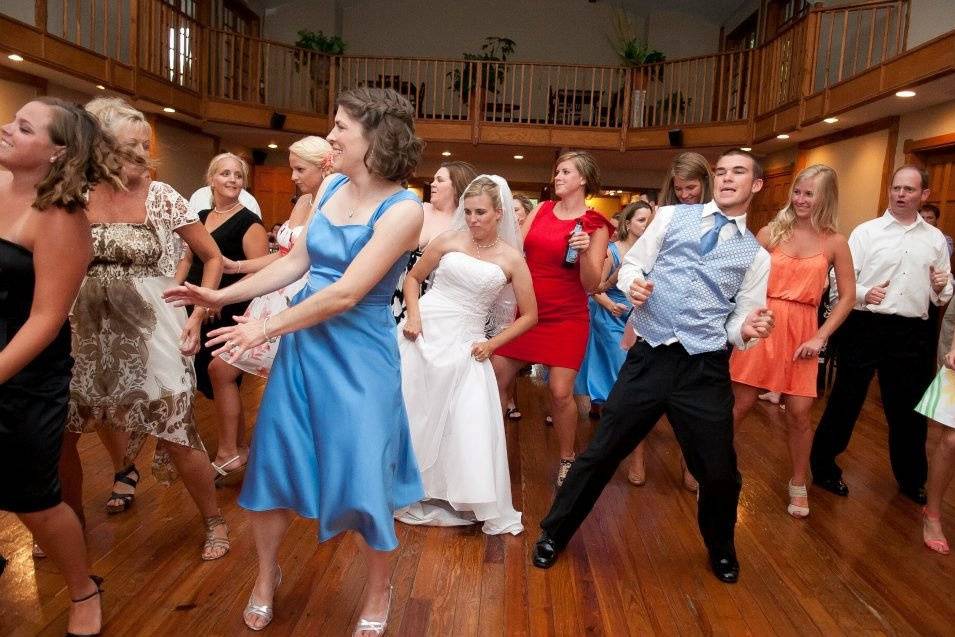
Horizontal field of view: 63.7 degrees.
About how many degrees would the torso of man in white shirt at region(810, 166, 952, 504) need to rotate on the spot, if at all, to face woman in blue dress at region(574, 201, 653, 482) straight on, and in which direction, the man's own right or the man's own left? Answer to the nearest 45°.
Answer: approximately 90° to the man's own right

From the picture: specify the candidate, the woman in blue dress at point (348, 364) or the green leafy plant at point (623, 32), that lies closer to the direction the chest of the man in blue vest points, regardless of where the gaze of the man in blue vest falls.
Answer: the woman in blue dress

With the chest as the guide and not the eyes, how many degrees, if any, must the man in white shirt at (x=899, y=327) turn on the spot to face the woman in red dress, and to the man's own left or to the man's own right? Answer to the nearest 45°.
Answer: approximately 45° to the man's own right

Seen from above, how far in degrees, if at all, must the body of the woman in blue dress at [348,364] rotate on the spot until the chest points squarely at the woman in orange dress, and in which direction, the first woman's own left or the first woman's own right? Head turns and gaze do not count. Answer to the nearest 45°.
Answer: approximately 180°

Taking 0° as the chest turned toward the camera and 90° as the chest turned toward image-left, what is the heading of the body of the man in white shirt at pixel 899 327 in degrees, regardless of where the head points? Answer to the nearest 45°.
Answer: approximately 0°

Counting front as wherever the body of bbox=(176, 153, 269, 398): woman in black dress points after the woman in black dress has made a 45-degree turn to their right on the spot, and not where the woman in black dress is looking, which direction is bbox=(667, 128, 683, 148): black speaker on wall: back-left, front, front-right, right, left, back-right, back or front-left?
back-right

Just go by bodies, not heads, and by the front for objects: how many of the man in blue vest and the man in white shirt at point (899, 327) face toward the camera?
2

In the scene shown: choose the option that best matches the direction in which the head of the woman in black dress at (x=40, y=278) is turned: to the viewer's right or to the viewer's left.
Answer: to the viewer's left

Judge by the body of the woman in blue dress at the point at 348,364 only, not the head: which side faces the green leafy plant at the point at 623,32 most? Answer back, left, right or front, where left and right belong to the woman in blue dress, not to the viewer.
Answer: back
